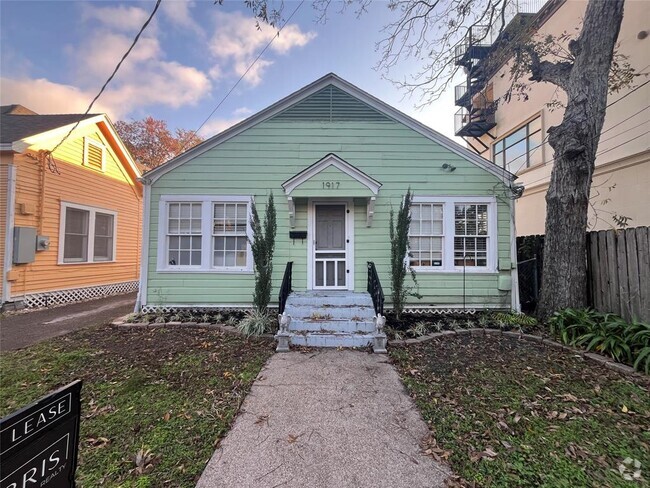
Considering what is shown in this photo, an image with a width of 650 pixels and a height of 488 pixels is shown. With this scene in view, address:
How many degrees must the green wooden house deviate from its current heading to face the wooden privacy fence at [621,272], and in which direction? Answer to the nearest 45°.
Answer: approximately 90° to its left

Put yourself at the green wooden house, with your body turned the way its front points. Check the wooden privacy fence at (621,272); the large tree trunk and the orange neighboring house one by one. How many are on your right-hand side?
1

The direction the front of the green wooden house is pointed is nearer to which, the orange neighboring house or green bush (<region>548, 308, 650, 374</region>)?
the green bush

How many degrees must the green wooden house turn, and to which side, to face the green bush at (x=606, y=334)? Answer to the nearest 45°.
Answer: approximately 45° to its left

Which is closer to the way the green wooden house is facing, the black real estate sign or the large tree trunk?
the black real estate sign

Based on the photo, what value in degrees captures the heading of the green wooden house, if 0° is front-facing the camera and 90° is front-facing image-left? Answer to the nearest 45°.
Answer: approximately 0°

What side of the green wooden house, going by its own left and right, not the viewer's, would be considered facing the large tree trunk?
left

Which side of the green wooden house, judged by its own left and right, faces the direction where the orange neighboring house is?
right

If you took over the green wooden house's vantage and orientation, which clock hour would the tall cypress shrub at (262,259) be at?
The tall cypress shrub is roughly at 2 o'clock from the green wooden house.

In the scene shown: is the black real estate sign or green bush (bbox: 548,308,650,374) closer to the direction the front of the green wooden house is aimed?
the black real estate sign

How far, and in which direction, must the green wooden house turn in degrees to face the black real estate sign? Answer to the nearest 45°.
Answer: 0° — it already faces it
